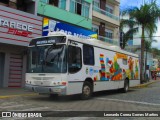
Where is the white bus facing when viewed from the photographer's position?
facing the viewer and to the left of the viewer

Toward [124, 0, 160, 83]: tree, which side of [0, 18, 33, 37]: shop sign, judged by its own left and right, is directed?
left

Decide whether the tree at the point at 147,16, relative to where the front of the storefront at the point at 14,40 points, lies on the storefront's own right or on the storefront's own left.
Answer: on the storefront's own left

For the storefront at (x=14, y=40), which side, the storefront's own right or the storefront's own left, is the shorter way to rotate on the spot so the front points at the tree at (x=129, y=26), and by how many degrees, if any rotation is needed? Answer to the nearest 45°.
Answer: approximately 90° to the storefront's own left

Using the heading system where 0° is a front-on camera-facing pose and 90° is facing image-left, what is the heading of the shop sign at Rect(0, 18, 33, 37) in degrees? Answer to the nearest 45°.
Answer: approximately 315°

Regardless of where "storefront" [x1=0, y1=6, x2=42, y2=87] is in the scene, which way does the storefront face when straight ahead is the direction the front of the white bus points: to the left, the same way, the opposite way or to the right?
to the left

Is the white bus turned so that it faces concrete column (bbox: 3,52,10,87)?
no

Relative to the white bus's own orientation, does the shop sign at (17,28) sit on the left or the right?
on its right

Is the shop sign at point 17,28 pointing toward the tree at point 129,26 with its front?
no

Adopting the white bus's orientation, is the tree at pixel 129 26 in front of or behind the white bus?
behind

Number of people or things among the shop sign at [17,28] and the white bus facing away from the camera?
0

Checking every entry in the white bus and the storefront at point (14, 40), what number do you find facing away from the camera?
0

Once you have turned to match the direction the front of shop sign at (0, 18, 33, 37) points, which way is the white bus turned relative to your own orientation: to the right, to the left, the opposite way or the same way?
to the right

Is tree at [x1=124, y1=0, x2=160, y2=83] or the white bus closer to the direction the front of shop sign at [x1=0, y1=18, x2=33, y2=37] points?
the white bus
